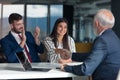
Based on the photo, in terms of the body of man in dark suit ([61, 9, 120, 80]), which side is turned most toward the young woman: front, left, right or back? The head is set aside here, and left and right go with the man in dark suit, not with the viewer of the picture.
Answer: front

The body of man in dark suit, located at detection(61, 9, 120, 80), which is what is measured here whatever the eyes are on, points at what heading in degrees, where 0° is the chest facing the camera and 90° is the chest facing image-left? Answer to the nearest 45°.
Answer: approximately 135°

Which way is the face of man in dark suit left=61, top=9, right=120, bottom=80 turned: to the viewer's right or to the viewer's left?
to the viewer's left

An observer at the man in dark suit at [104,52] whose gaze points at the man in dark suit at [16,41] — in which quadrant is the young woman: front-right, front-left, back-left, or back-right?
front-right

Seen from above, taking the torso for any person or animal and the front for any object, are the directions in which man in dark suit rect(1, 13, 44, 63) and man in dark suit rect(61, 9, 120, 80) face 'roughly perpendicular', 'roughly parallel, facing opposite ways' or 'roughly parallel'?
roughly parallel, facing opposite ways

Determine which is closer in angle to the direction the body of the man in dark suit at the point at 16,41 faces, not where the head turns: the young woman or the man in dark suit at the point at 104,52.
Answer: the man in dark suit

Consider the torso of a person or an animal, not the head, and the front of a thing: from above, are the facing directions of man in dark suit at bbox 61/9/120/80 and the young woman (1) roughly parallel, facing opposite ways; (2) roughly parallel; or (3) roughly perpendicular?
roughly parallel, facing opposite ways

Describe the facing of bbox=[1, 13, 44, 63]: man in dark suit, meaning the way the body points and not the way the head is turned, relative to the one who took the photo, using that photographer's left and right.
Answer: facing the viewer and to the right of the viewer

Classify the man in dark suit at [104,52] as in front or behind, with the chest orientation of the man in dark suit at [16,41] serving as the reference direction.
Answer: in front

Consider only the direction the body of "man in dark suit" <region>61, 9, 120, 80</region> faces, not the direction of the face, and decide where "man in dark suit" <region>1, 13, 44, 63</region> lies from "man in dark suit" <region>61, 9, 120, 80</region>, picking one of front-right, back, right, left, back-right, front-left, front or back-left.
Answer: front

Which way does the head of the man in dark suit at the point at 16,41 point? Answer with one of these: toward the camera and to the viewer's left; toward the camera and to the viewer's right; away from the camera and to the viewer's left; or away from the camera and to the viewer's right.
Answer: toward the camera and to the viewer's right

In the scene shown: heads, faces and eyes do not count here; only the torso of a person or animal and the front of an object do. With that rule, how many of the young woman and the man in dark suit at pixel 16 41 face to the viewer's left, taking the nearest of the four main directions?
0

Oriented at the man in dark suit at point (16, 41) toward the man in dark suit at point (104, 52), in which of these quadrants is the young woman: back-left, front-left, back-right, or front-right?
front-left

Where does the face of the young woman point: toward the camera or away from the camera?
toward the camera
